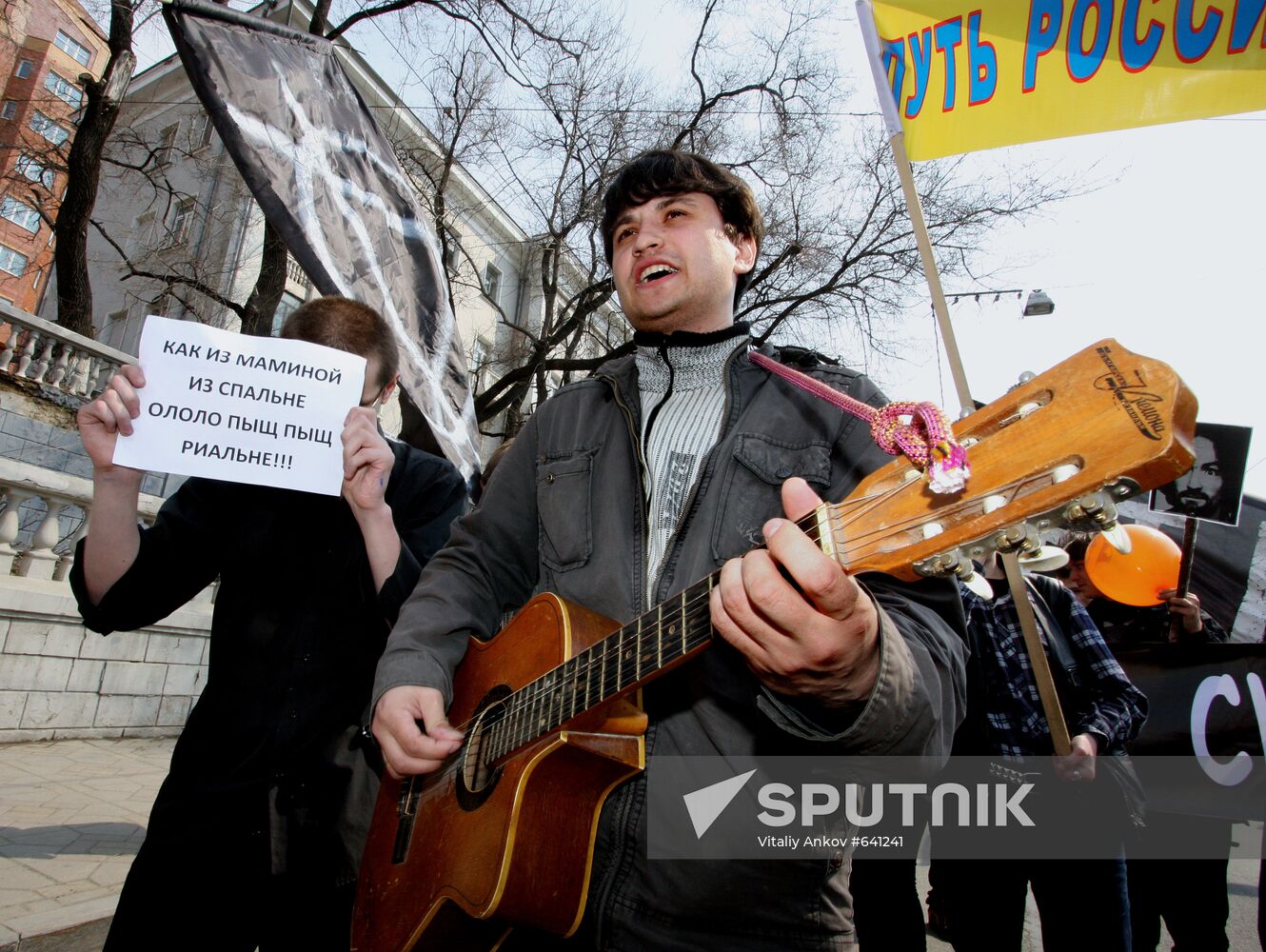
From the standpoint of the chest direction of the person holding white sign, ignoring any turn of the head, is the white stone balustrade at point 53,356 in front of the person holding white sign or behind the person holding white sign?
behind

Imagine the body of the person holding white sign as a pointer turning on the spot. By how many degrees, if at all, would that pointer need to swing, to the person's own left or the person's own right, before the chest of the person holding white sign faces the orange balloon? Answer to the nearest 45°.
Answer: approximately 90° to the person's own left

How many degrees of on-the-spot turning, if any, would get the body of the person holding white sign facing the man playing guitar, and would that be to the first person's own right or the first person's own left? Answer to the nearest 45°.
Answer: approximately 45° to the first person's own left

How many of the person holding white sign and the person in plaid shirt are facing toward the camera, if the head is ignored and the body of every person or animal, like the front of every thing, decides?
2

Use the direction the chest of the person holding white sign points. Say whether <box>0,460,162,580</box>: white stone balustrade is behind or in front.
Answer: behind

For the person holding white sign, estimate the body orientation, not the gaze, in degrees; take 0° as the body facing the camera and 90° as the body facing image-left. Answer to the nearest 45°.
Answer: approximately 0°

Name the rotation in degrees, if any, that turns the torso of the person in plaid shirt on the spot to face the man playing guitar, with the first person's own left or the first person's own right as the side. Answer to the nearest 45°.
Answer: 0° — they already face them
